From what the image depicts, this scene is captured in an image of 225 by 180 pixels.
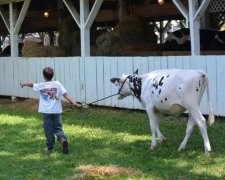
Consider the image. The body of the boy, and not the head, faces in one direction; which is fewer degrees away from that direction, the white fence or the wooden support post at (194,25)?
the white fence

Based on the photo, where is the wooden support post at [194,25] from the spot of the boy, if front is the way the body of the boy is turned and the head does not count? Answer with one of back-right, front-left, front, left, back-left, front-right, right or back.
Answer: front-right

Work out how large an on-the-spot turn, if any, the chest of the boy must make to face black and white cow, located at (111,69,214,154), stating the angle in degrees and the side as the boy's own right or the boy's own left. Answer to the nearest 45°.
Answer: approximately 90° to the boy's own right

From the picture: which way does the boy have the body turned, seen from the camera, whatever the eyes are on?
away from the camera
